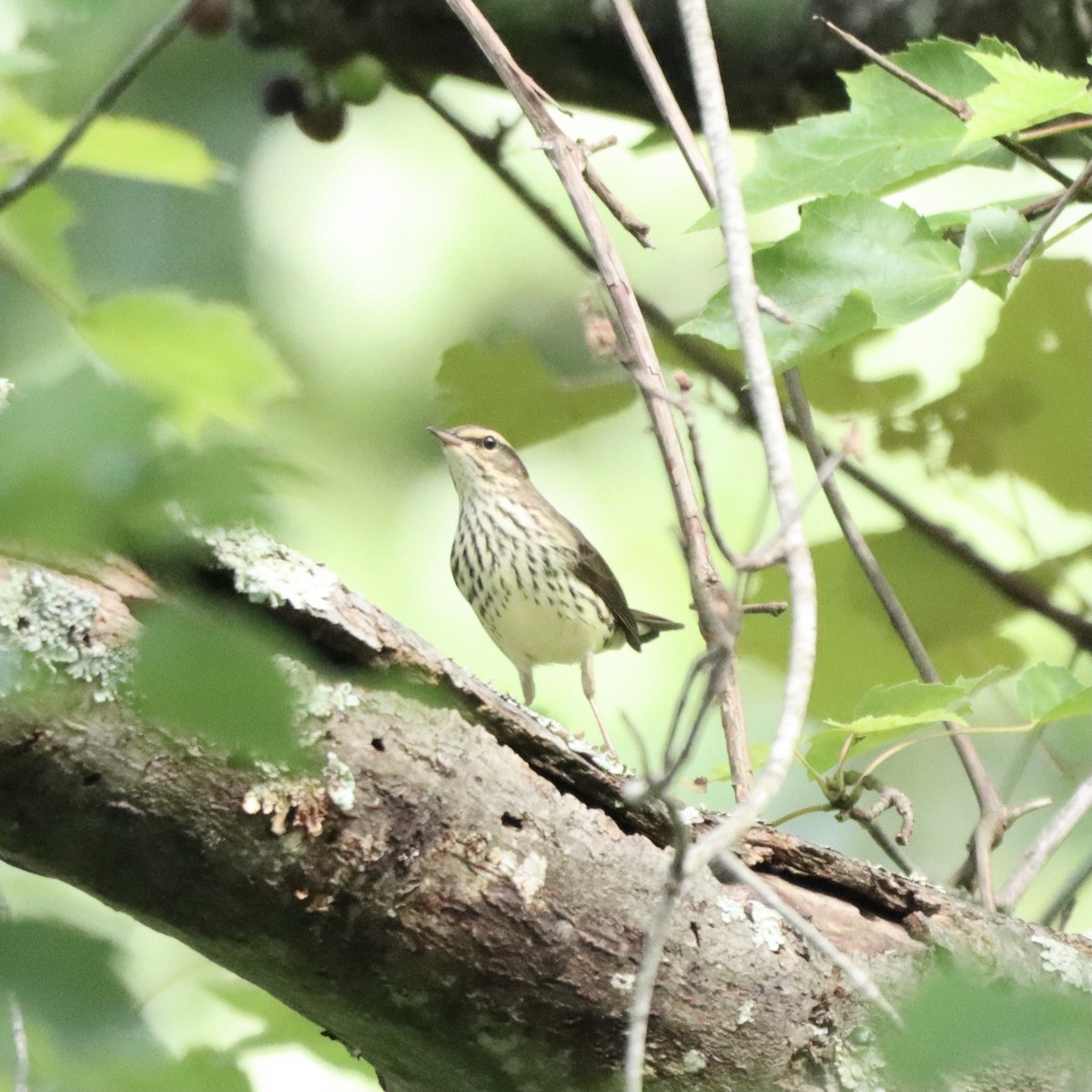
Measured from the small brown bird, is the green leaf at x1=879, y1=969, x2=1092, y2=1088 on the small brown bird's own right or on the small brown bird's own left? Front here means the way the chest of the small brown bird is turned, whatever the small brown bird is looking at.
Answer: on the small brown bird's own left

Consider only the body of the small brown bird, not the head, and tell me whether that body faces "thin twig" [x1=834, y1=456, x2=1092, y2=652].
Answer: no

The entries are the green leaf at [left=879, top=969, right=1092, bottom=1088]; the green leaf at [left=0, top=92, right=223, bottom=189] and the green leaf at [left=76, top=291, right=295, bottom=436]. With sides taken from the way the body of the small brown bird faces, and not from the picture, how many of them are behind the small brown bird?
0

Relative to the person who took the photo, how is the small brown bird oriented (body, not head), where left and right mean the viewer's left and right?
facing the viewer and to the left of the viewer

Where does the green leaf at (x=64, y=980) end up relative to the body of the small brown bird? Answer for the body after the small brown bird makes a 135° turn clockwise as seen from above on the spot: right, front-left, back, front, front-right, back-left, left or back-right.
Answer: back

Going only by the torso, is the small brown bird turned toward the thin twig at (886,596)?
no
